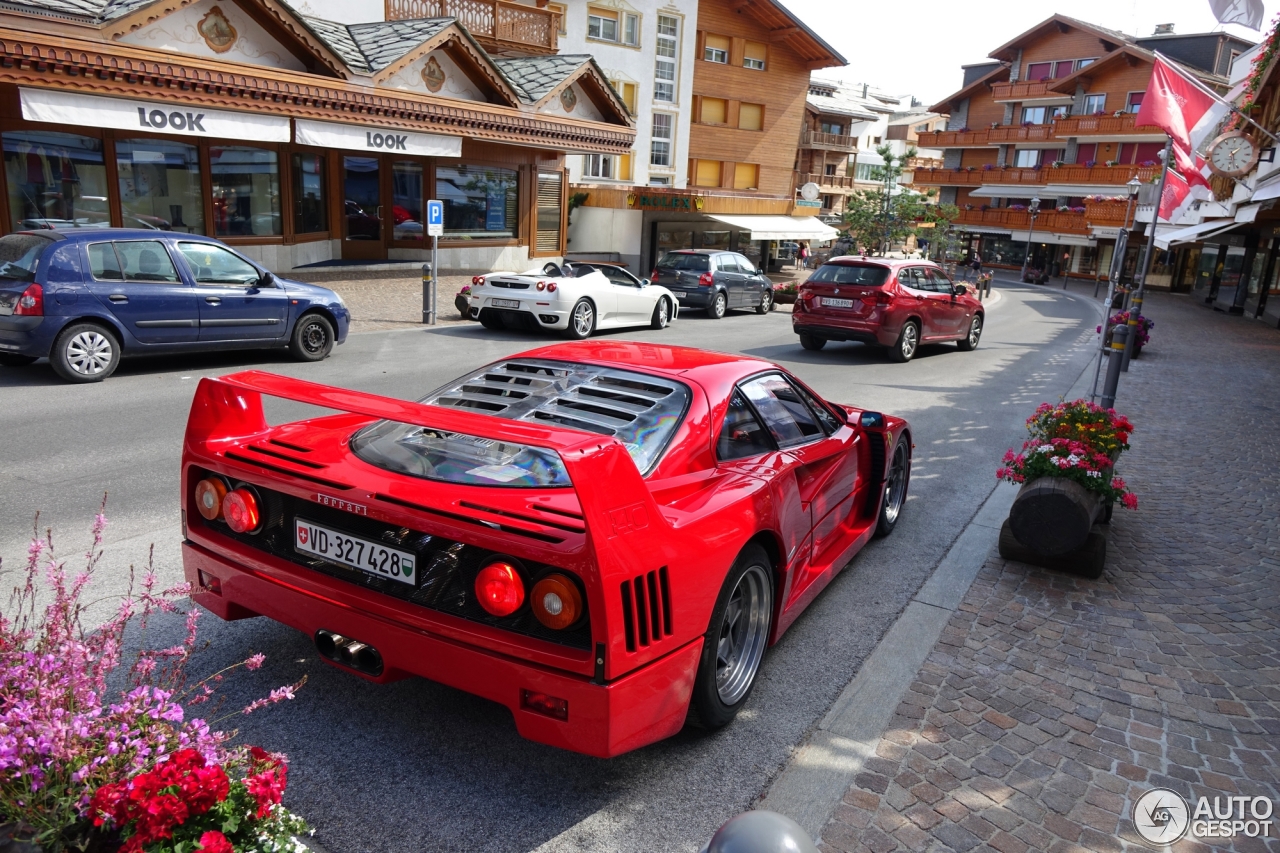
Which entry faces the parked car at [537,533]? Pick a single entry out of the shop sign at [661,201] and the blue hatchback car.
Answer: the shop sign

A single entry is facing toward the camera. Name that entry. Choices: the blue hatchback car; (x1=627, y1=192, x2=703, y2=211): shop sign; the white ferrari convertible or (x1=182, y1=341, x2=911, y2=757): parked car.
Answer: the shop sign

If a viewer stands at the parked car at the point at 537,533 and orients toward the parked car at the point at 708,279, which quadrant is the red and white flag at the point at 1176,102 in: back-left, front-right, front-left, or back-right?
front-right

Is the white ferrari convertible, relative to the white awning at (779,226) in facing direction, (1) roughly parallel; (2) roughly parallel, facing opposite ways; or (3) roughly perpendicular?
roughly perpendicular

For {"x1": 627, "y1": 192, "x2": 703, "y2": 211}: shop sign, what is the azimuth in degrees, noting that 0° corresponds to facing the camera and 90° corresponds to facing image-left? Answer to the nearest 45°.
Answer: approximately 0°

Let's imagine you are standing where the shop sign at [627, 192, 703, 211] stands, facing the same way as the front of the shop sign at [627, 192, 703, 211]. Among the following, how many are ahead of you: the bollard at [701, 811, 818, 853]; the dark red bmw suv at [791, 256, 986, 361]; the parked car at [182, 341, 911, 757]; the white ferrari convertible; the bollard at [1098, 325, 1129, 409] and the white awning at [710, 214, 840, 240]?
5

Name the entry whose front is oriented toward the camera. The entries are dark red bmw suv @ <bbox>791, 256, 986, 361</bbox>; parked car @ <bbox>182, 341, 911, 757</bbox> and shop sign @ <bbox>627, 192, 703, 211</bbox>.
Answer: the shop sign

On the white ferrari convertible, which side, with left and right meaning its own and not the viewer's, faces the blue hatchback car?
back

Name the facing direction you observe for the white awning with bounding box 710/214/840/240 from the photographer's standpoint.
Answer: facing the viewer and to the right of the viewer

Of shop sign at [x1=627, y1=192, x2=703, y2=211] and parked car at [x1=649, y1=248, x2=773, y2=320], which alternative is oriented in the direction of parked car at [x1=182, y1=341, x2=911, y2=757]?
the shop sign

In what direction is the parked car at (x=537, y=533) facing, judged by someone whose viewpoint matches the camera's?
facing away from the viewer and to the right of the viewer

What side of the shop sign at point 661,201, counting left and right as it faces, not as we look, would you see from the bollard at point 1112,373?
front

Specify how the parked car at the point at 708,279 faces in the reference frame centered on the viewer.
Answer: facing away from the viewer and to the right of the viewer

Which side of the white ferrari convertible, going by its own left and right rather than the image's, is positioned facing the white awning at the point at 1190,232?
front

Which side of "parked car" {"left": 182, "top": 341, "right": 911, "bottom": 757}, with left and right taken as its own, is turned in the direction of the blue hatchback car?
left

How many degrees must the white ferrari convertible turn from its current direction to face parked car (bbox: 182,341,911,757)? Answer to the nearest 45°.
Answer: approximately 135° to its right

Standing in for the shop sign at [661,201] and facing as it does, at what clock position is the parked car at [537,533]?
The parked car is roughly at 12 o'clock from the shop sign.

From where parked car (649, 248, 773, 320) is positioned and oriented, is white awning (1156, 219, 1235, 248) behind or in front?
in front
